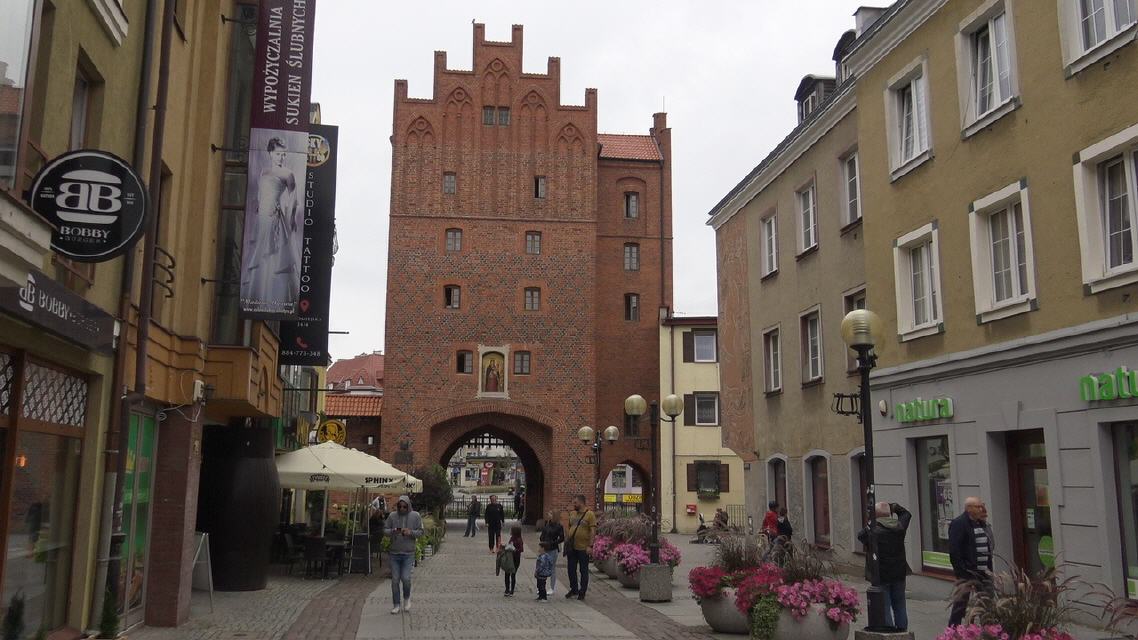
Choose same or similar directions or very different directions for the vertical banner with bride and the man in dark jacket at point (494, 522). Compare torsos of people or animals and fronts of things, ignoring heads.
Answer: same or similar directions

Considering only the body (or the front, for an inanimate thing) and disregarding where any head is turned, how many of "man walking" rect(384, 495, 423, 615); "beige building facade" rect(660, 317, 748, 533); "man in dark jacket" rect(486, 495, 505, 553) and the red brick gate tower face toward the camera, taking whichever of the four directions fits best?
4

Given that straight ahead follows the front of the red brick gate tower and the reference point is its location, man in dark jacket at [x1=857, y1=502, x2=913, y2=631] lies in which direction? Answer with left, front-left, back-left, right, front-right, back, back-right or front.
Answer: front

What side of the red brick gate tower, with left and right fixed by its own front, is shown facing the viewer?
front

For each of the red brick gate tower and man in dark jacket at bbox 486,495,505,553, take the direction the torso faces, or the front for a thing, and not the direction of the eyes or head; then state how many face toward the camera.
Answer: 2

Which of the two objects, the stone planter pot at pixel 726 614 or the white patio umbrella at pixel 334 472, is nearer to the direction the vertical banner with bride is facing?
the stone planter pot

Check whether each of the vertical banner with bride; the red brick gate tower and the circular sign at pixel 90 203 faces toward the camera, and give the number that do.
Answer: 3

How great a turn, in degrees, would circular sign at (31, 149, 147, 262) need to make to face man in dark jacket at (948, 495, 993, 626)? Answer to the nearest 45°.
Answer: approximately 90° to its left

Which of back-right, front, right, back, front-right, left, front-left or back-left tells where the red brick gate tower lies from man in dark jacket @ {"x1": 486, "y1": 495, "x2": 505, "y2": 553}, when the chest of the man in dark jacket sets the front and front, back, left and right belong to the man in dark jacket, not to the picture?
back

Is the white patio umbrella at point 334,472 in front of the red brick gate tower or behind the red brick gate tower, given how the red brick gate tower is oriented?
in front

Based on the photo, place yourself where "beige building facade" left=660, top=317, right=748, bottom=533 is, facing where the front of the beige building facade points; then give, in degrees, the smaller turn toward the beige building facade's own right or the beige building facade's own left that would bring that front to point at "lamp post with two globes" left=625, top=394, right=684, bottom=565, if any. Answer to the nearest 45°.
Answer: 0° — it already faces it

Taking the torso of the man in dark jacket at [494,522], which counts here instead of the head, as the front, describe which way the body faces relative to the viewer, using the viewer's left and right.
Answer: facing the viewer

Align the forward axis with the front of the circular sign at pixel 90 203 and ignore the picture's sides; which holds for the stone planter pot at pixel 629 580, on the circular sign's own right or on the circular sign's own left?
on the circular sign's own left

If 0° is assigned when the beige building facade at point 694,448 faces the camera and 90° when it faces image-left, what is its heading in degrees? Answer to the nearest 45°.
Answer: approximately 0°

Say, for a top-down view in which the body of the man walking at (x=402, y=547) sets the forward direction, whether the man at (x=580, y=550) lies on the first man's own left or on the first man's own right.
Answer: on the first man's own left
